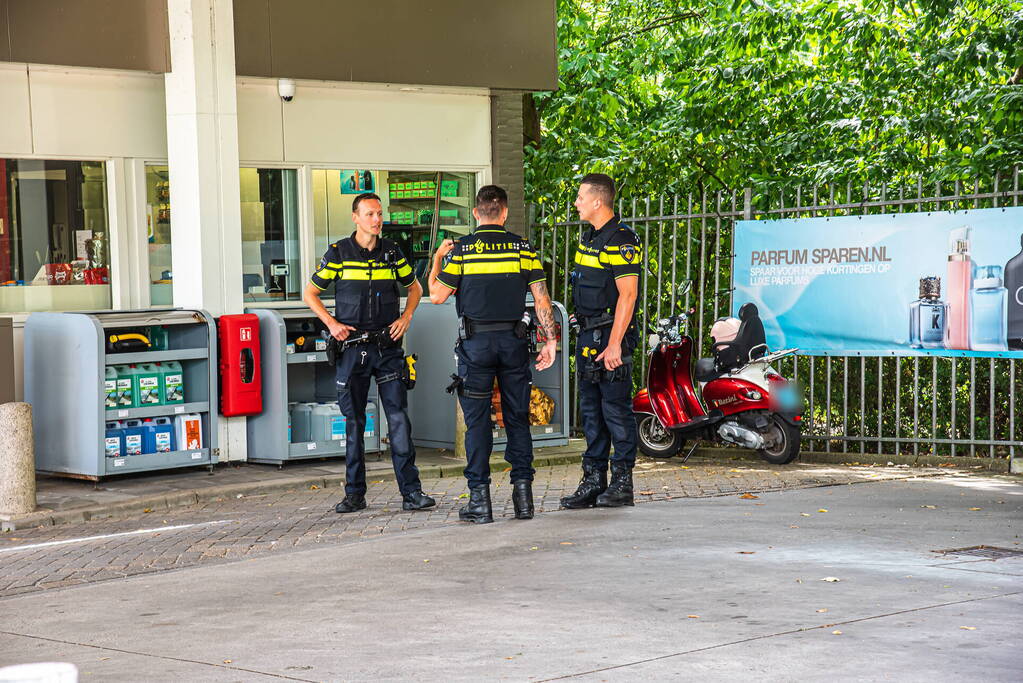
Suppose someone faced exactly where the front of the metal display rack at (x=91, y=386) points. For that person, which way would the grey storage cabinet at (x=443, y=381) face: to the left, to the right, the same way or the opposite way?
the same way

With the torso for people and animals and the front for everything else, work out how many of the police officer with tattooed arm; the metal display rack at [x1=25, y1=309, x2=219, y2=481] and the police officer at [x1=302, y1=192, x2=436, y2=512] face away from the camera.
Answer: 1

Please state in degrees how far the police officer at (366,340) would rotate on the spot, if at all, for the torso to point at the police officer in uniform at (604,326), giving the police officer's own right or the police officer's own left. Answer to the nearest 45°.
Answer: approximately 90° to the police officer's own left

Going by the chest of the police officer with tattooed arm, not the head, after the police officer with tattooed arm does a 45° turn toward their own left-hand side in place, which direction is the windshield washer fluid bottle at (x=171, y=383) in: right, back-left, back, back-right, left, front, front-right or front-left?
front

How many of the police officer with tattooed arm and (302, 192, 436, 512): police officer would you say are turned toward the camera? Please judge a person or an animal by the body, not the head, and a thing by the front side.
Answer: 1

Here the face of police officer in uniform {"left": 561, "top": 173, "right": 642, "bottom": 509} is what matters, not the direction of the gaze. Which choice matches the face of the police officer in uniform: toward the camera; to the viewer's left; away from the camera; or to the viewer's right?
to the viewer's left

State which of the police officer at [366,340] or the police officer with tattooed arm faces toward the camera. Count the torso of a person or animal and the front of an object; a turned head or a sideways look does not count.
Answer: the police officer

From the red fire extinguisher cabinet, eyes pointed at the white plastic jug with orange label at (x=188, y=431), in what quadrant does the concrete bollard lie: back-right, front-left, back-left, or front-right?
front-left

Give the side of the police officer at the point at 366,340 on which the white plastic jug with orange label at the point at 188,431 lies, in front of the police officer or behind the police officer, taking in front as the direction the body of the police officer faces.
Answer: behind

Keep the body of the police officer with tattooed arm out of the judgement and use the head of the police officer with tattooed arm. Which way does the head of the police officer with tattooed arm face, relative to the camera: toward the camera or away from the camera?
away from the camera

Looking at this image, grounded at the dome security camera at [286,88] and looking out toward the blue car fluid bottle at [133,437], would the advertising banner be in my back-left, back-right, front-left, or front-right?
back-left

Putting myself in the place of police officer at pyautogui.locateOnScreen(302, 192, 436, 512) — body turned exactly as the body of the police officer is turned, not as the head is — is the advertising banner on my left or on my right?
on my left

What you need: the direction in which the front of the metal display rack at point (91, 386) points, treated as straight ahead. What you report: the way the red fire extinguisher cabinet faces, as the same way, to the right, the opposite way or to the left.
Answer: the same way

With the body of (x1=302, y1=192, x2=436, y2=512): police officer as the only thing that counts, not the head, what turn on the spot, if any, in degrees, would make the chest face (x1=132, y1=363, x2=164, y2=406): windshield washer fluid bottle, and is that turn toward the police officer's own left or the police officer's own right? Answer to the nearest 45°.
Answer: approximately 135° to the police officer's own right

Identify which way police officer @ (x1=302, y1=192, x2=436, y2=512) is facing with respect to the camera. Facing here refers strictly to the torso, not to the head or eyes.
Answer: toward the camera

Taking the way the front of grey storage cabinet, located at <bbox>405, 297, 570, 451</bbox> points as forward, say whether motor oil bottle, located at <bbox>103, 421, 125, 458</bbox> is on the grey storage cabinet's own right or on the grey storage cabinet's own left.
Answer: on the grey storage cabinet's own right

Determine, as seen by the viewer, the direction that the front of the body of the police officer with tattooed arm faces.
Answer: away from the camera

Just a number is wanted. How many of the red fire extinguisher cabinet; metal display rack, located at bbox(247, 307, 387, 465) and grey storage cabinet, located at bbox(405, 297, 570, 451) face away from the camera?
0

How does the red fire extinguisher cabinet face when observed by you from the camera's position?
facing the viewer and to the right of the viewer
